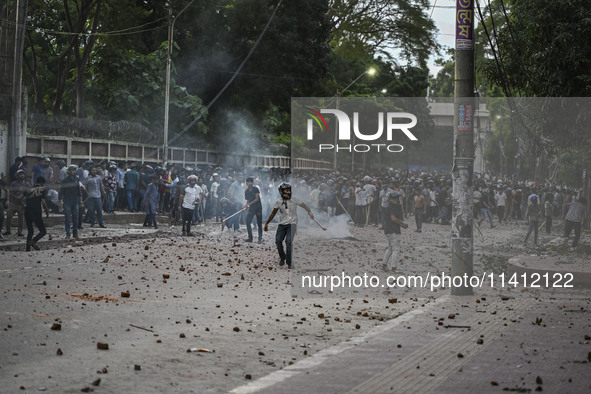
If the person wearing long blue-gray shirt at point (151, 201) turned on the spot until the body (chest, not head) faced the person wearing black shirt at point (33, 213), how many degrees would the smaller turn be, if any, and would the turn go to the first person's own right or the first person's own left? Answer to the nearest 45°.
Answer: approximately 90° to the first person's own right

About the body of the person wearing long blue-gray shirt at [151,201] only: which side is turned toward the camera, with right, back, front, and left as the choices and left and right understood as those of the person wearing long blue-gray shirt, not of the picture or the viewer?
right

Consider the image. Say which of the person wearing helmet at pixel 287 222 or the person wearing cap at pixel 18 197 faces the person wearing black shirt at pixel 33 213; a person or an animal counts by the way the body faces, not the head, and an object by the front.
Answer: the person wearing cap at pixel 18 197

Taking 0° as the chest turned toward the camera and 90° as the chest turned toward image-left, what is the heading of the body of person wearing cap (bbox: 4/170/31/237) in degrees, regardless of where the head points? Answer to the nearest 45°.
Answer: approximately 0°

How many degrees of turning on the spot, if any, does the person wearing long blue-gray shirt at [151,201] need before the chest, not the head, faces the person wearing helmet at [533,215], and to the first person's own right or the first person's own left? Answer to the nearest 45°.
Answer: approximately 45° to the first person's own right

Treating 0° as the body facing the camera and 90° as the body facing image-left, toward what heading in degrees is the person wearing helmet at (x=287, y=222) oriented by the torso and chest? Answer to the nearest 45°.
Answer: approximately 0°

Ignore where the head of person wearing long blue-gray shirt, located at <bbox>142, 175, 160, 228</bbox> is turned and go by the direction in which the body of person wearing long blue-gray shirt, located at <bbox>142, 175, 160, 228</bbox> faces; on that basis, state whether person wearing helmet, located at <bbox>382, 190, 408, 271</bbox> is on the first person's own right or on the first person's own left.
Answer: on the first person's own right

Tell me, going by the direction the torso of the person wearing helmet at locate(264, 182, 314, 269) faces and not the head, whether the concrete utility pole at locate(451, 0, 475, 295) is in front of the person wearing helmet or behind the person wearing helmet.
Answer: in front

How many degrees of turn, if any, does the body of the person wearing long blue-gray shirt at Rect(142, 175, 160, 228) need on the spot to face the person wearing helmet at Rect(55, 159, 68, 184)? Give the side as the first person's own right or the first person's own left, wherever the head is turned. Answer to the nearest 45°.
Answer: approximately 180°

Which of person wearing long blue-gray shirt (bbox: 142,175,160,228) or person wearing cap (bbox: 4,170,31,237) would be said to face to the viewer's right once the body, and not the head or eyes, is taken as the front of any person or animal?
person wearing long blue-gray shirt (bbox: 142,175,160,228)

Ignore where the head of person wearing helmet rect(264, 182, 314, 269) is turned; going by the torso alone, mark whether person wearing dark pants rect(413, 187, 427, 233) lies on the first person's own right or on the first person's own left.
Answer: on the first person's own left
